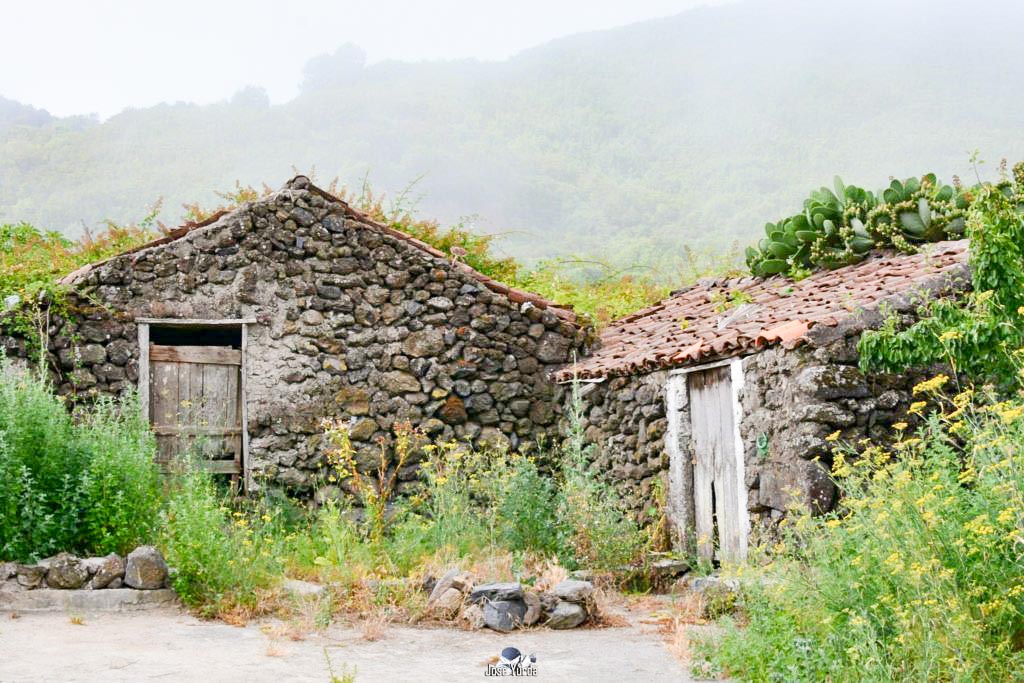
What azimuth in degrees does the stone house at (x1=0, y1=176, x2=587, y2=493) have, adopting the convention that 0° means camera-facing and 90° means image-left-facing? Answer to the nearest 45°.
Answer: approximately 0°

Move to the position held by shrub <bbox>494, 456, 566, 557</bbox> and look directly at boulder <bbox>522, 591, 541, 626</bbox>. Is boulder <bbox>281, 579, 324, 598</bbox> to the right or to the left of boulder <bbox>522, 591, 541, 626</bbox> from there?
right

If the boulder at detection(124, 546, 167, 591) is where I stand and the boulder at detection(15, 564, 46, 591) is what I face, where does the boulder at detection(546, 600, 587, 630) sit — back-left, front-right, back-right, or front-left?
back-left

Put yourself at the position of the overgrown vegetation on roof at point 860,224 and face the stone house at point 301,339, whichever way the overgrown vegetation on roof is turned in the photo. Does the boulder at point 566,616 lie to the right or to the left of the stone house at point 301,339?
left

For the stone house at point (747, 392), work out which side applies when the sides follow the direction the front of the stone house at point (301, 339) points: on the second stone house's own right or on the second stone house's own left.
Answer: on the second stone house's own left

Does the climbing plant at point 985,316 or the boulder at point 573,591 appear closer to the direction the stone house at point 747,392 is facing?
the boulder

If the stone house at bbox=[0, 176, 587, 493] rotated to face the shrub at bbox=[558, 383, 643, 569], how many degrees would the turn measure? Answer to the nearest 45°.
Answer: approximately 45° to its left

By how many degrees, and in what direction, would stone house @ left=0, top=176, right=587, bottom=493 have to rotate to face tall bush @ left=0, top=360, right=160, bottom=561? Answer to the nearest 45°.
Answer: approximately 45° to its right

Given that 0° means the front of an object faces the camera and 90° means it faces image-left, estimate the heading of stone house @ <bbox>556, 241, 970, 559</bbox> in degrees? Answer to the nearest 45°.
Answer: approximately 45°
